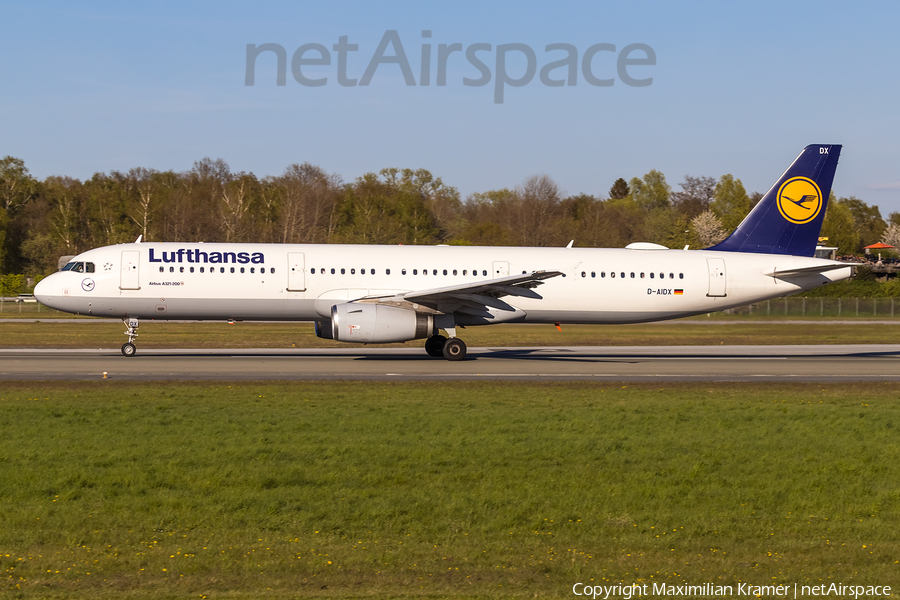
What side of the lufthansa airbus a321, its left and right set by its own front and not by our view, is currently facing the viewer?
left
